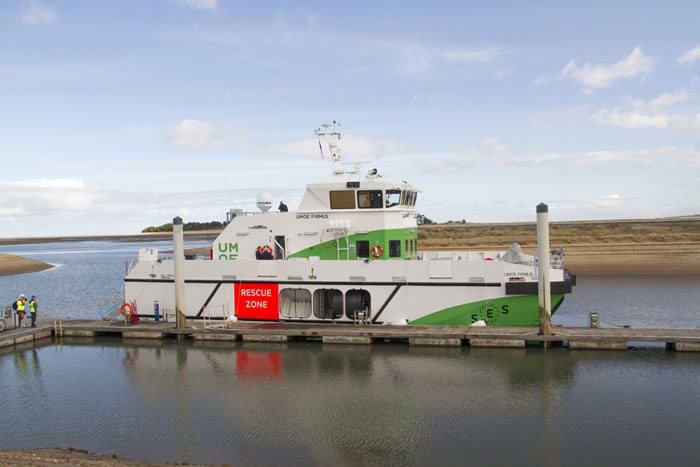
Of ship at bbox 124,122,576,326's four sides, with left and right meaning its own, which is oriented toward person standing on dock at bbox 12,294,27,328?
back

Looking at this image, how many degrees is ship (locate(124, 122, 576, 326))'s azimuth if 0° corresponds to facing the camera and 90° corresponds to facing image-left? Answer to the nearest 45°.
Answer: approximately 270°
